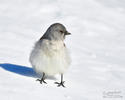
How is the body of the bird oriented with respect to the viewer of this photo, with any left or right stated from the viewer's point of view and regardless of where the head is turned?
facing the viewer and to the right of the viewer
